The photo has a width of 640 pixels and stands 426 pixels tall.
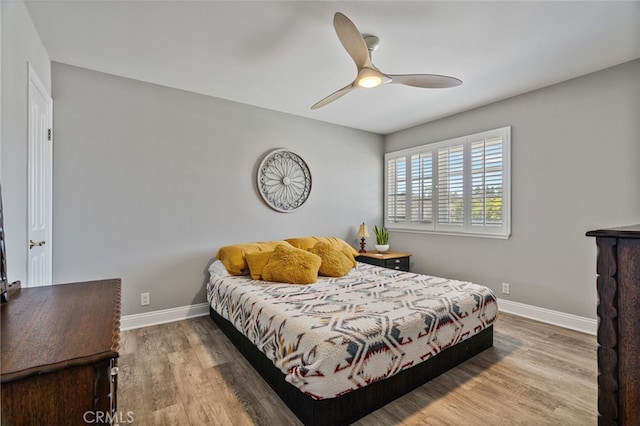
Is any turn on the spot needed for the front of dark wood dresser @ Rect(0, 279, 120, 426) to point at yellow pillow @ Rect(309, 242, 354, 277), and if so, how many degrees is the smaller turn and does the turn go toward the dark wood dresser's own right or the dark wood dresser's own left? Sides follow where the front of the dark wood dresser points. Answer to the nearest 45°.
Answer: approximately 45° to the dark wood dresser's own left

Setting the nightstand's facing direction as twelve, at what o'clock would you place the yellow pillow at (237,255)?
The yellow pillow is roughly at 3 o'clock from the nightstand.

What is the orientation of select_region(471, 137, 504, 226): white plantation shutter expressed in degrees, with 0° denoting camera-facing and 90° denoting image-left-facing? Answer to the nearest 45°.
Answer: approximately 45°

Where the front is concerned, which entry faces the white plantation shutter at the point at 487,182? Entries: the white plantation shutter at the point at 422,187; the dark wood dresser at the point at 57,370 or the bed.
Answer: the dark wood dresser

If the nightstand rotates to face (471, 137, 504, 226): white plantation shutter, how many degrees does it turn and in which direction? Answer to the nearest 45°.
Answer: approximately 45° to its left

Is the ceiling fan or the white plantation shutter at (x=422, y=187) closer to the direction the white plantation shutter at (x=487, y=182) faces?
the ceiling fan

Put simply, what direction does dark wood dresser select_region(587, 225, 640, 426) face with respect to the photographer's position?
facing to the left of the viewer

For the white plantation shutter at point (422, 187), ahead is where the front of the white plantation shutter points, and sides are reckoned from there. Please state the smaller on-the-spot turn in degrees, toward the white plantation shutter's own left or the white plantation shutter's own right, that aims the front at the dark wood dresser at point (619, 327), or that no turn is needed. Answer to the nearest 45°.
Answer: approximately 45° to the white plantation shutter's own left

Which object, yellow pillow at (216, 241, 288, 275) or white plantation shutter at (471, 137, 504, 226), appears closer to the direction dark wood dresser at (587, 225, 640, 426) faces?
the yellow pillow

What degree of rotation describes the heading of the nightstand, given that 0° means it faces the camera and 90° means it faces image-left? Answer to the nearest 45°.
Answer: approximately 315°

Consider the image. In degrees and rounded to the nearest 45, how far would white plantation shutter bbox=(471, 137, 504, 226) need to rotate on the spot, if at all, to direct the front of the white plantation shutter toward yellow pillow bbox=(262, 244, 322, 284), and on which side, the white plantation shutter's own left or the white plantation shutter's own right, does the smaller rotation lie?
0° — it already faces it

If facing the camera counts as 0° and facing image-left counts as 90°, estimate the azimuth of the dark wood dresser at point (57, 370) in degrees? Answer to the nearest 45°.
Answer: approximately 270°

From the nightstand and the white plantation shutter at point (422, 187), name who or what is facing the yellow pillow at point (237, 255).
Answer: the white plantation shutter

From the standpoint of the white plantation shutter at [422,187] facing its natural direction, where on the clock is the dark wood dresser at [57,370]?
The dark wood dresser is roughly at 11 o'clock from the white plantation shutter.
